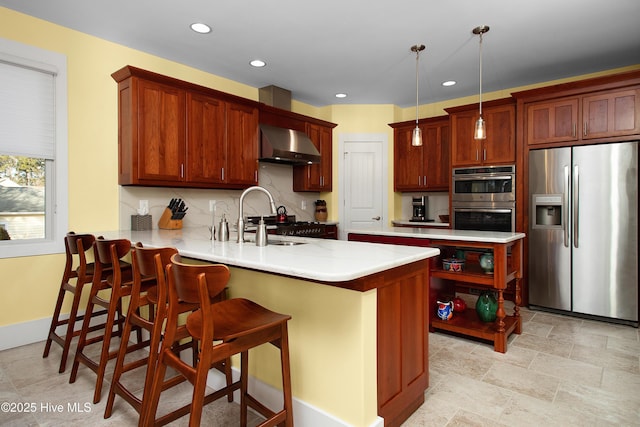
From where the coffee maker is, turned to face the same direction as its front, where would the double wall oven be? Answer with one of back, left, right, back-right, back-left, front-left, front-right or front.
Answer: left

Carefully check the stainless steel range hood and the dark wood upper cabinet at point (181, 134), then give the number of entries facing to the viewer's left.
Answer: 0

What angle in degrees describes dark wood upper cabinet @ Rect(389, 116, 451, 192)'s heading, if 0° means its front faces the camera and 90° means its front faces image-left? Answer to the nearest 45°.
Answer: approximately 45°

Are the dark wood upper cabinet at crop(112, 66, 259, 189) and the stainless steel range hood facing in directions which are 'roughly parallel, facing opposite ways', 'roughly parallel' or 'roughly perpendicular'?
roughly parallel

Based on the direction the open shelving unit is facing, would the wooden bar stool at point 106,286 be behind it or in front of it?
in front

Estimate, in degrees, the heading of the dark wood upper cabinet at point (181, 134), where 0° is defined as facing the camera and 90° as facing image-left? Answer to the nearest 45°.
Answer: approximately 315°

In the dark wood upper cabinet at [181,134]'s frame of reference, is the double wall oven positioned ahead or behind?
ahead

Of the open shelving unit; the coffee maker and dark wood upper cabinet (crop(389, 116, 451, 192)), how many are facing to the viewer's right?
0

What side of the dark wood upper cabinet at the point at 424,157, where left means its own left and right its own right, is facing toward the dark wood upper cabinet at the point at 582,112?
left
